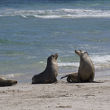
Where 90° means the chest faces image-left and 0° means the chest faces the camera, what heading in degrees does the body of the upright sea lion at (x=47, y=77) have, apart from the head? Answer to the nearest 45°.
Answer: approximately 270°

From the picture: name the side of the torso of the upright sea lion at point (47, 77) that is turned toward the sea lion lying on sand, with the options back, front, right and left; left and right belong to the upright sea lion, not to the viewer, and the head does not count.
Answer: back

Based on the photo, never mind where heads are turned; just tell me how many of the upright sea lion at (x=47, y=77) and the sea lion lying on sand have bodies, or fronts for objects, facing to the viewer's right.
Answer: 2

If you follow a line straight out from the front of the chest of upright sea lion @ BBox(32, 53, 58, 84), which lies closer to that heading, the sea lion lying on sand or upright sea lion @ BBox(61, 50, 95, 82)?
the upright sea lion

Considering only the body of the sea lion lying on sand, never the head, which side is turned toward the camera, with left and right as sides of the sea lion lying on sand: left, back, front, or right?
right

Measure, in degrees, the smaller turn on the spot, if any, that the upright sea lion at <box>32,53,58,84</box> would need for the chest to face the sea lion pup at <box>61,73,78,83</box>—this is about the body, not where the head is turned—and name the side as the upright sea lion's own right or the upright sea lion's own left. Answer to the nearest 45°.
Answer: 0° — it already faces it

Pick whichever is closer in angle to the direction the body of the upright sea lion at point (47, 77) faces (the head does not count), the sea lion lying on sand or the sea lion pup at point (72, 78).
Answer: the sea lion pup
